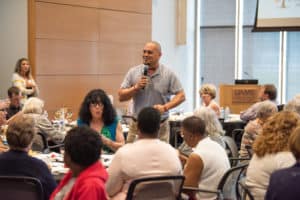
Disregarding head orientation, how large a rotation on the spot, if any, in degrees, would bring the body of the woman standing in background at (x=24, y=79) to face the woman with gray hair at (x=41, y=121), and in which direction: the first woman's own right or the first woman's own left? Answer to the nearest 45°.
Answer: approximately 45° to the first woman's own right

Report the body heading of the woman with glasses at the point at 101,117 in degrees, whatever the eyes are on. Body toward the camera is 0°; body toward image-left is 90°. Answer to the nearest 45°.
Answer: approximately 0°

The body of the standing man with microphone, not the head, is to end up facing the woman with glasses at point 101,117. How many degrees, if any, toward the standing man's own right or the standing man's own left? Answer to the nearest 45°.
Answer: approximately 45° to the standing man's own right

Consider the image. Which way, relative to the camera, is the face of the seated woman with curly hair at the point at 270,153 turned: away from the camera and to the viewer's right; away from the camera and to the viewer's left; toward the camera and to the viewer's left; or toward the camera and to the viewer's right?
away from the camera and to the viewer's left

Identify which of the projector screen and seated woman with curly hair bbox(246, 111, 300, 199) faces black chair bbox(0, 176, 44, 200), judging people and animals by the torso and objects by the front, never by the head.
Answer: the projector screen

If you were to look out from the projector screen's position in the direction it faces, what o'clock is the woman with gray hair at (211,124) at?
The woman with gray hair is roughly at 12 o'clock from the projector screen.

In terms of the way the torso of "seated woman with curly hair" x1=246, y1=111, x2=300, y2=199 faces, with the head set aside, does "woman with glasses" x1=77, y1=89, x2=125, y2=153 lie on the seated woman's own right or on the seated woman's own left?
on the seated woman's own left

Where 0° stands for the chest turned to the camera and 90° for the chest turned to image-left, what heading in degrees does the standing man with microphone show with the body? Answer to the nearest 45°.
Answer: approximately 0°

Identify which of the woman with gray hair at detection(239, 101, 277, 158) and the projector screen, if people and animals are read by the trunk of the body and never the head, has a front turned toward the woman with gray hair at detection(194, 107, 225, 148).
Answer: the projector screen

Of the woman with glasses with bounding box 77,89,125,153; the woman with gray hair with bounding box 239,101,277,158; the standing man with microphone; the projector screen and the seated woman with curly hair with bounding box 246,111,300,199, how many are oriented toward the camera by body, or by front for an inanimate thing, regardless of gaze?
3
